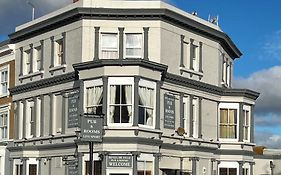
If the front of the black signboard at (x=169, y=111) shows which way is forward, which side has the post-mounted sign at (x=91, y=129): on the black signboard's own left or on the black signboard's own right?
on the black signboard's own right

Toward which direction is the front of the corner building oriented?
toward the camera

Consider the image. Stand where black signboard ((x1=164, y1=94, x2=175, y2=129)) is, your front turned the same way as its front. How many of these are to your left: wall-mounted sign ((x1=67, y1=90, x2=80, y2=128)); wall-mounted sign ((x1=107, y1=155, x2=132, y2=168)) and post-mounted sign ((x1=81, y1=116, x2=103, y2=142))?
0

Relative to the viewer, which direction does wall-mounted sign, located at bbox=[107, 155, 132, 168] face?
toward the camera

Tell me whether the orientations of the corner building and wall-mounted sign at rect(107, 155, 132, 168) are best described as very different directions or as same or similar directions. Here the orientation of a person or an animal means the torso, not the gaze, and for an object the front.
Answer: same or similar directions

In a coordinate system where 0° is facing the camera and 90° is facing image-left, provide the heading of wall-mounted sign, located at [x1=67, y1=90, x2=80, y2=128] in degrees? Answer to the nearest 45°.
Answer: approximately 45°

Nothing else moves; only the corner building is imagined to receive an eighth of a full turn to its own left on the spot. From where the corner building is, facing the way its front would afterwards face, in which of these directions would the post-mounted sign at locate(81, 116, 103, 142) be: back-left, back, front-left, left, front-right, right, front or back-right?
front-right

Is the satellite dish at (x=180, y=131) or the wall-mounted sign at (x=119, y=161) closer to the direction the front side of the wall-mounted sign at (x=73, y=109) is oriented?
the wall-mounted sign

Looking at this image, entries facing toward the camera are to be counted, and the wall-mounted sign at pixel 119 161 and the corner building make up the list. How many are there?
2

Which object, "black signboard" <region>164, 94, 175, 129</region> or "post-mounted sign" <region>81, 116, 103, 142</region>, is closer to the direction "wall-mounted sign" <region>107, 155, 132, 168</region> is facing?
the post-mounted sign

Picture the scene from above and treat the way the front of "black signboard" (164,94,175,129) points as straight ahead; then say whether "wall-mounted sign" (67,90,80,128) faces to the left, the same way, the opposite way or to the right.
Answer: to the right

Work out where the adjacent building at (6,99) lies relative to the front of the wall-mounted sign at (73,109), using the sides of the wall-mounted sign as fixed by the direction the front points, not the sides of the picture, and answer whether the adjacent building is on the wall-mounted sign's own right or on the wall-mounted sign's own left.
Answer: on the wall-mounted sign's own right

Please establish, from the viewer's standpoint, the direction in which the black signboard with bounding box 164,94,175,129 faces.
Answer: facing the viewer and to the right of the viewer

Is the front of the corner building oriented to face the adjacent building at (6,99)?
no

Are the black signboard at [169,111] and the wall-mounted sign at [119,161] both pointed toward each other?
no

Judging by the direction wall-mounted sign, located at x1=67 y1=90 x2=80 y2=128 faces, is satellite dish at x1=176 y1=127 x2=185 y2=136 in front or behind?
behind
